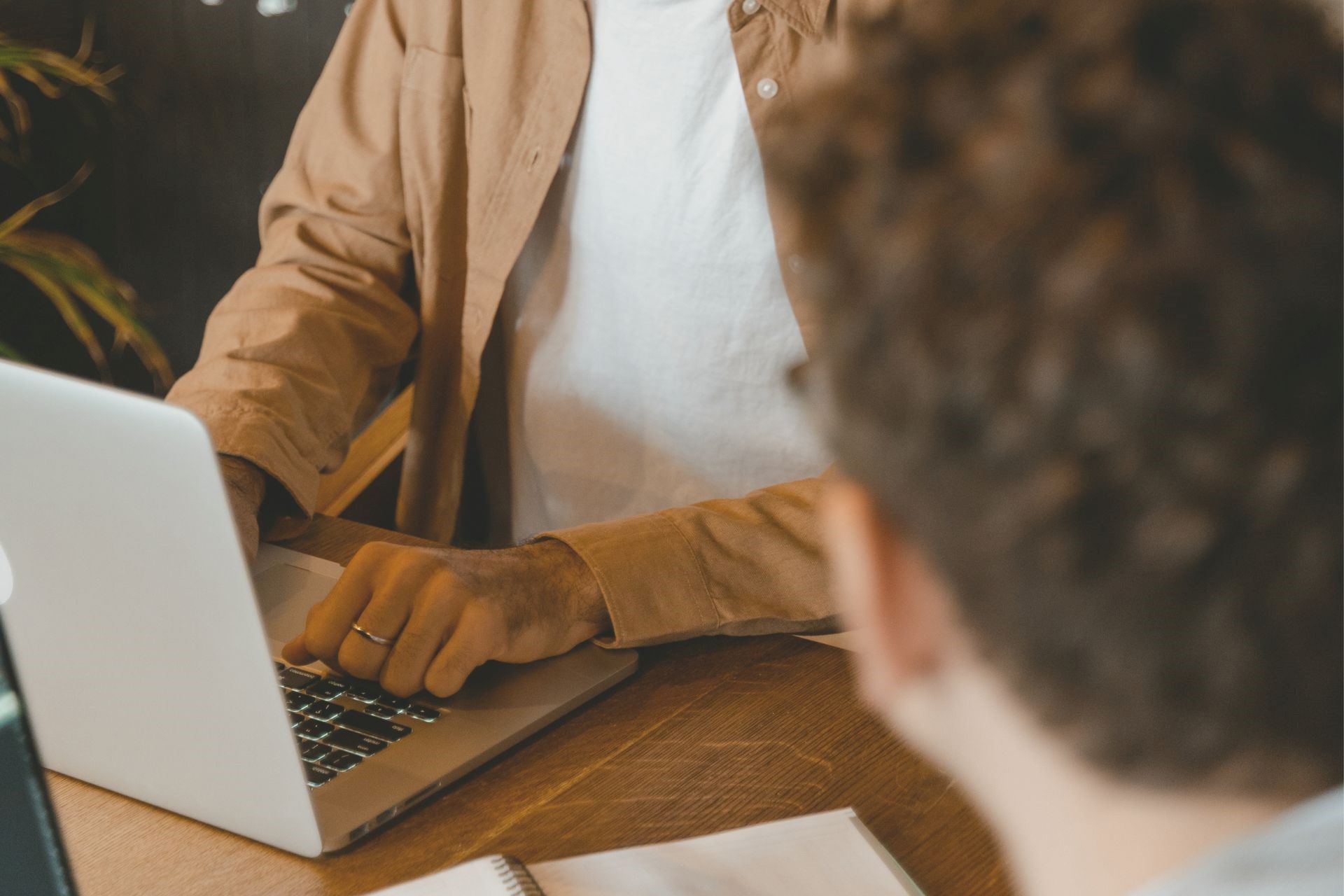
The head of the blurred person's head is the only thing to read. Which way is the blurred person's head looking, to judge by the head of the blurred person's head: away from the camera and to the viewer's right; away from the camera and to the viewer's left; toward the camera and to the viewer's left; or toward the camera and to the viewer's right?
away from the camera and to the viewer's left

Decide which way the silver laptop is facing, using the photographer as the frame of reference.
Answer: facing away from the viewer and to the right of the viewer

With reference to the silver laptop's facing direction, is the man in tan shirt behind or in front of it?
in front

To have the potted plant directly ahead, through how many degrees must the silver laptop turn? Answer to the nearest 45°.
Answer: approximately 45° to its left
